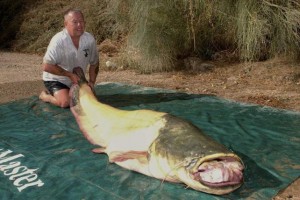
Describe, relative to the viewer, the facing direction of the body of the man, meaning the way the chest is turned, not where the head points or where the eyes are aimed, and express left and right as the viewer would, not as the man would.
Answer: facing the viewer and to the right of the viewer
